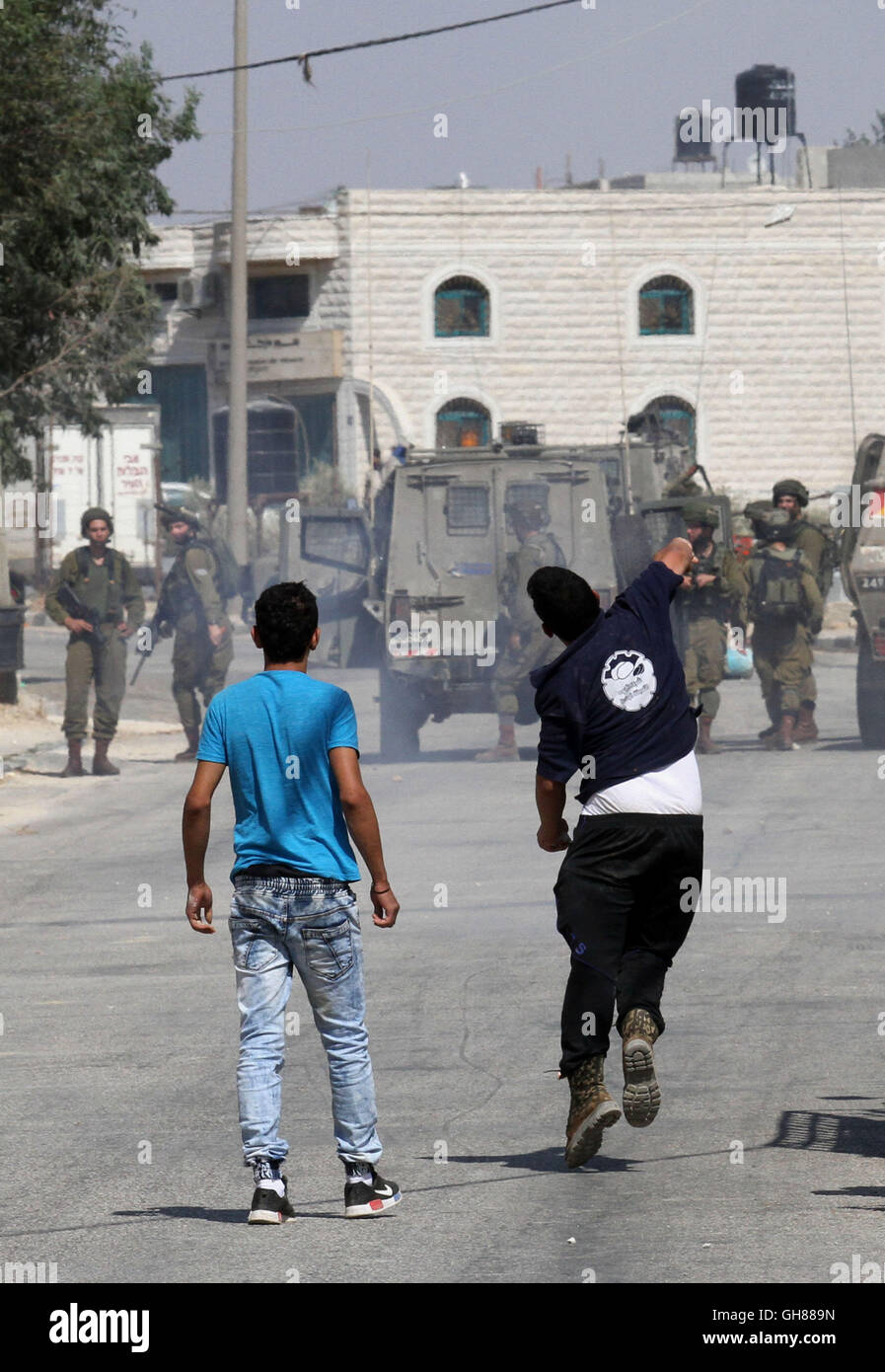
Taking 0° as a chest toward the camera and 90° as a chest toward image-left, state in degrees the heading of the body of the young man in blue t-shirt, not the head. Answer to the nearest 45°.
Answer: approximately 180°

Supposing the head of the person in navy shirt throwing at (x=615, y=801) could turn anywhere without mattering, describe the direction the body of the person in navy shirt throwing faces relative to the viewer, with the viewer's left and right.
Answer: facing away from the viewer

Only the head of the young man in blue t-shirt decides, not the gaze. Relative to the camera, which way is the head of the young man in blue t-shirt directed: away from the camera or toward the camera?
away from the camera

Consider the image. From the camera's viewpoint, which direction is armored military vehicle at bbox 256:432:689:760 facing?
away from the camera

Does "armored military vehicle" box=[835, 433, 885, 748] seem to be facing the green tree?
no

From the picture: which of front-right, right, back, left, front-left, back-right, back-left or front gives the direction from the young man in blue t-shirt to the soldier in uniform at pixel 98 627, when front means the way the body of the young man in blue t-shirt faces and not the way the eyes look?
front

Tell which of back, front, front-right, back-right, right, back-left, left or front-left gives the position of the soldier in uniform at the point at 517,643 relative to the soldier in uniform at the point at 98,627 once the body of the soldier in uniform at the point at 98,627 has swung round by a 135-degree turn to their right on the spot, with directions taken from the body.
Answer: back-right

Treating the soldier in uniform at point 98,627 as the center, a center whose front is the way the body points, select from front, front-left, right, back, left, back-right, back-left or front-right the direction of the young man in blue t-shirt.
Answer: front

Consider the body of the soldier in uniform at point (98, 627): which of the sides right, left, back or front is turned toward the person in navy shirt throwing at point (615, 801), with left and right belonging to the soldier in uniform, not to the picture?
front

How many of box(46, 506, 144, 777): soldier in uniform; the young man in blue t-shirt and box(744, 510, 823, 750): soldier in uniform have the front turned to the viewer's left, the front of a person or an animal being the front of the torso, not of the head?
0

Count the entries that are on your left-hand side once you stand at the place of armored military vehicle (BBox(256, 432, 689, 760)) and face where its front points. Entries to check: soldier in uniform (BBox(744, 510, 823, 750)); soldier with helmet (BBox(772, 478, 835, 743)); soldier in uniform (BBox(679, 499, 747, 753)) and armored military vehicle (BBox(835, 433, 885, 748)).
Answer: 0
